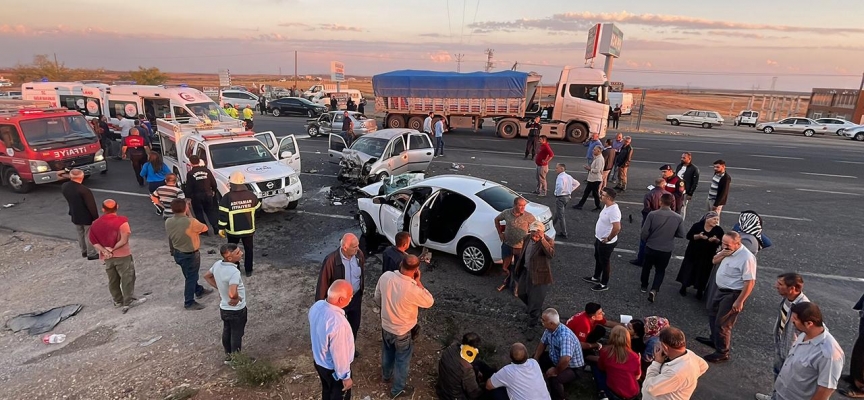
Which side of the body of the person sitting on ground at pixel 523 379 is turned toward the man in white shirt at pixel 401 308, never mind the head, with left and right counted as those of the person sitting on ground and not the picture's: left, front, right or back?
left

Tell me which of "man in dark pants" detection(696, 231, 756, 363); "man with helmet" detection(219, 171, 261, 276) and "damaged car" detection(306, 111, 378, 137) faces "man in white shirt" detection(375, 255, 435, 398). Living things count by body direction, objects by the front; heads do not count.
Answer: the man in dark pants

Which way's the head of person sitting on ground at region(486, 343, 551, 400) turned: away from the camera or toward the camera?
away from the camera

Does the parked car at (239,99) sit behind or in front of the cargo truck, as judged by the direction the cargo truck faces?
behind

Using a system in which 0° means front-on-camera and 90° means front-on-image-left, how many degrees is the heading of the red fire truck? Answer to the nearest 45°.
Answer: approximately 315°

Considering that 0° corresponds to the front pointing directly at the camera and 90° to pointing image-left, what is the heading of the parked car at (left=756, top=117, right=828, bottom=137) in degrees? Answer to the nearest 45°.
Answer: approximately 90°

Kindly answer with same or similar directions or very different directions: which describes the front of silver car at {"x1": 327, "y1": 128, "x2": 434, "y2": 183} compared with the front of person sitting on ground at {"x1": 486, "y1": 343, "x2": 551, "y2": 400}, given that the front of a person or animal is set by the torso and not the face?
very different directions

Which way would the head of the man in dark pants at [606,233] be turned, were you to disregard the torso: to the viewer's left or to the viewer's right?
to the viewer's left

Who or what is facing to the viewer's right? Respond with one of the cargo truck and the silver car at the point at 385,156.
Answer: the cargo truck

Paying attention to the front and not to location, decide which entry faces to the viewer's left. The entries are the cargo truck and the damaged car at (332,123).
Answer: the damaged car

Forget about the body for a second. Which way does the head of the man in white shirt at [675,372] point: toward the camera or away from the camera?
away from the camera
